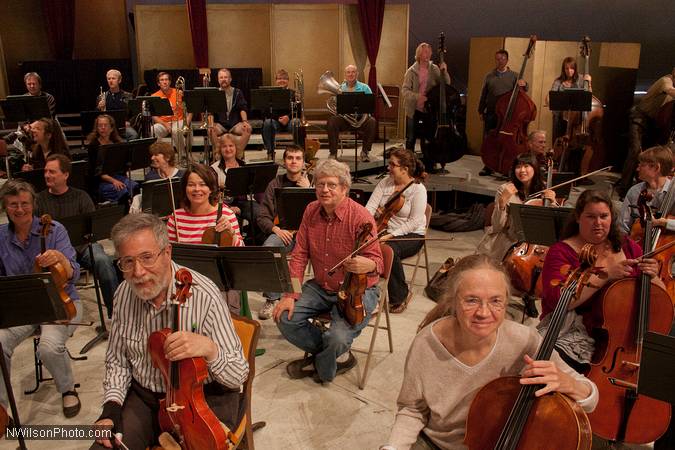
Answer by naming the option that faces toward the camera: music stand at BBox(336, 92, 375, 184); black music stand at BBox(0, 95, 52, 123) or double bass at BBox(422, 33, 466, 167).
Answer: the double bass

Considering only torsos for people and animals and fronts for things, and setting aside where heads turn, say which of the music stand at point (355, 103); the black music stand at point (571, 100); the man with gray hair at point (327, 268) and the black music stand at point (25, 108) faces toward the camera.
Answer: the man with gray hair

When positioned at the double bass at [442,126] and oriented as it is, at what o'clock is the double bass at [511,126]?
the double bass at [511,126] is roughly at 10 o'clock from the double bass at [442,126].

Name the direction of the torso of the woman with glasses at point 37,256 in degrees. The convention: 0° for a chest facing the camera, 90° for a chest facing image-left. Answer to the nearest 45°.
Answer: approximately 0°

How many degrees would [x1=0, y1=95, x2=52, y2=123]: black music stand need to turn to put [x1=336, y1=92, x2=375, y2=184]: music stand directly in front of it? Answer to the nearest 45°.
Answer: approximately 135° to its right

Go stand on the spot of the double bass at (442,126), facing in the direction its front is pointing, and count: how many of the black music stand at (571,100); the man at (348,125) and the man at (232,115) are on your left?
1

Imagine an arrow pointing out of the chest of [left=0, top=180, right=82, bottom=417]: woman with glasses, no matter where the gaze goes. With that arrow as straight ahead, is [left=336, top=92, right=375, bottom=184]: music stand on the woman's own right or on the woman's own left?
on the woman's own left

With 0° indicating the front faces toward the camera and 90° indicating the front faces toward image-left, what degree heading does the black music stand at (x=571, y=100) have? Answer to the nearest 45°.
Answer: approximately 180°

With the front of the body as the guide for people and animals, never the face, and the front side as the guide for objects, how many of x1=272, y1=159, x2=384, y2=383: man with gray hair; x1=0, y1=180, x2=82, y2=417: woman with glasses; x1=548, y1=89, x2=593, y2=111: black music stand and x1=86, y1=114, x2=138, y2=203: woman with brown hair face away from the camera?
1

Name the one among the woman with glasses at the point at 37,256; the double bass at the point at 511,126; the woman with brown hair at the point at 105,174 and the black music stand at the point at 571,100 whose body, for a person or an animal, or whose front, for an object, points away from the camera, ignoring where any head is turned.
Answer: the black music stand

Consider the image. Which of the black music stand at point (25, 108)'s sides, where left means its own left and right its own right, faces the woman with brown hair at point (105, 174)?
back

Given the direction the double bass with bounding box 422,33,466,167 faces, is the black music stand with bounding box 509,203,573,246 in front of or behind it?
in front

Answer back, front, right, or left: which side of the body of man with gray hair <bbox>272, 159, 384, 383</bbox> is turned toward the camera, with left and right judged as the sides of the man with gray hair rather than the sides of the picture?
front

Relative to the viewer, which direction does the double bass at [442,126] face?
toward the camera
